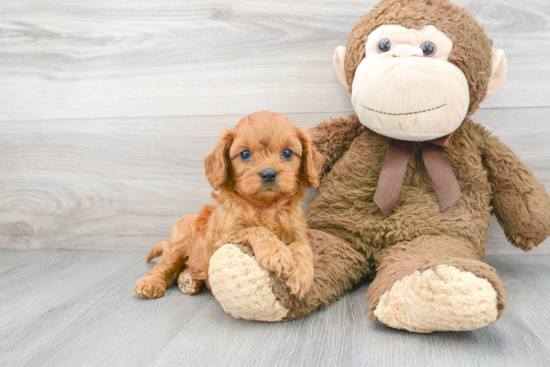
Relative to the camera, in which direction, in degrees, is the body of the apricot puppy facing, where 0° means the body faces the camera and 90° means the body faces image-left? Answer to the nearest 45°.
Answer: approximately 315°

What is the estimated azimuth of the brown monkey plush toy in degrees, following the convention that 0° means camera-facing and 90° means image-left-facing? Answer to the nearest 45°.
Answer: approximately 0°
